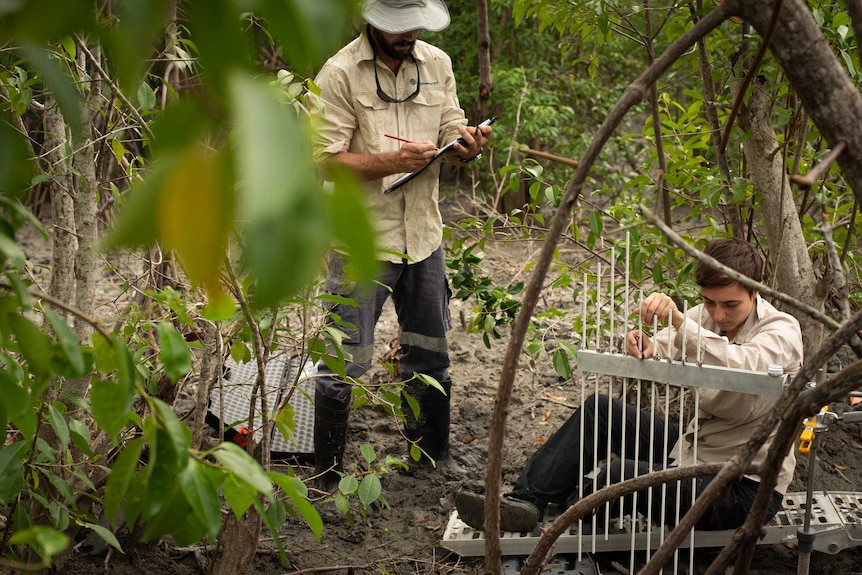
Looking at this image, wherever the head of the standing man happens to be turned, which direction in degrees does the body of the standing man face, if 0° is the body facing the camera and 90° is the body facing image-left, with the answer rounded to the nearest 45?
approximately 315°

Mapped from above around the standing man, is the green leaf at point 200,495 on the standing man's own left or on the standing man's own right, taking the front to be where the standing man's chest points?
on the standing man's own right

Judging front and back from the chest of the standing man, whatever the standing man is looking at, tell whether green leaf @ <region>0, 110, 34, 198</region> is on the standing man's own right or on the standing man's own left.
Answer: on the standing man's own right

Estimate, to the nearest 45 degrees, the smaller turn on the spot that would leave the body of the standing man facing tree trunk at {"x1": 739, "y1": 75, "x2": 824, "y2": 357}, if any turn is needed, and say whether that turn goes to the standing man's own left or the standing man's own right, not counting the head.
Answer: approximately 45° to the standing man's own left
